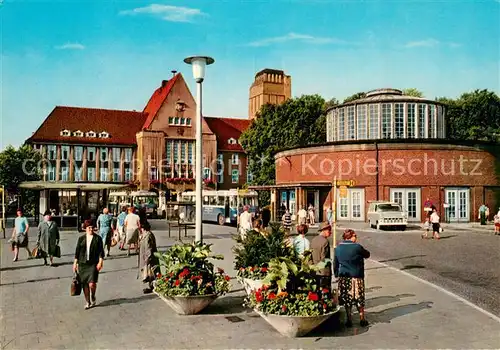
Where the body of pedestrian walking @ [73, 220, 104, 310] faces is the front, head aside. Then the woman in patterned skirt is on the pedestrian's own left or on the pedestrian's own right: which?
on the pedestrian's own left

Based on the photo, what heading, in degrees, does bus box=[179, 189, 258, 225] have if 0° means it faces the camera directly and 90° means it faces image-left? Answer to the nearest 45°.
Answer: approximately 315°

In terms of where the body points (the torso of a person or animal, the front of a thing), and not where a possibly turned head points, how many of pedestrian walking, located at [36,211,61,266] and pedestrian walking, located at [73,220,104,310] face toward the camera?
2

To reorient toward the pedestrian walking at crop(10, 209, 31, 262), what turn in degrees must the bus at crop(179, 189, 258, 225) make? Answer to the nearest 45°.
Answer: approximately 45° to its right

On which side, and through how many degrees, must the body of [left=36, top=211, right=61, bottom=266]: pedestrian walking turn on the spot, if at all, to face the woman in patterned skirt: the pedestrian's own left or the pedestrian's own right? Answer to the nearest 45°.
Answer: approximately 45° to the pedestrian's own left

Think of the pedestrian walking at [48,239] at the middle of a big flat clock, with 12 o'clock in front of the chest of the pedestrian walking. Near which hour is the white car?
The white car is roughly at 8 o'clock from the pedestrian walking.
